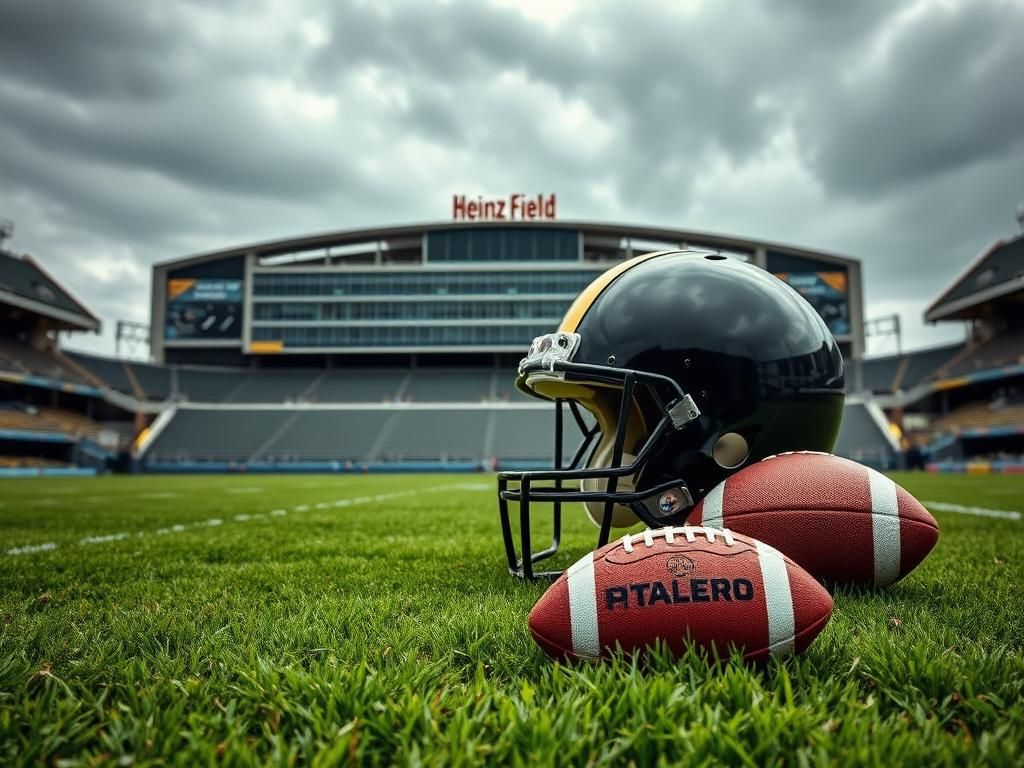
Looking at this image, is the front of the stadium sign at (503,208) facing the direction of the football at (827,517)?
yes

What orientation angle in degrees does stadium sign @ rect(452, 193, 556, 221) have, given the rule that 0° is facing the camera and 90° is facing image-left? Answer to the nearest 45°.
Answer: approximately 0°

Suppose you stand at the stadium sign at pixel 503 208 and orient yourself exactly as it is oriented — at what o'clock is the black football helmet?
The black football helmet is roughly at 12 o'clock from the stadium sign.
